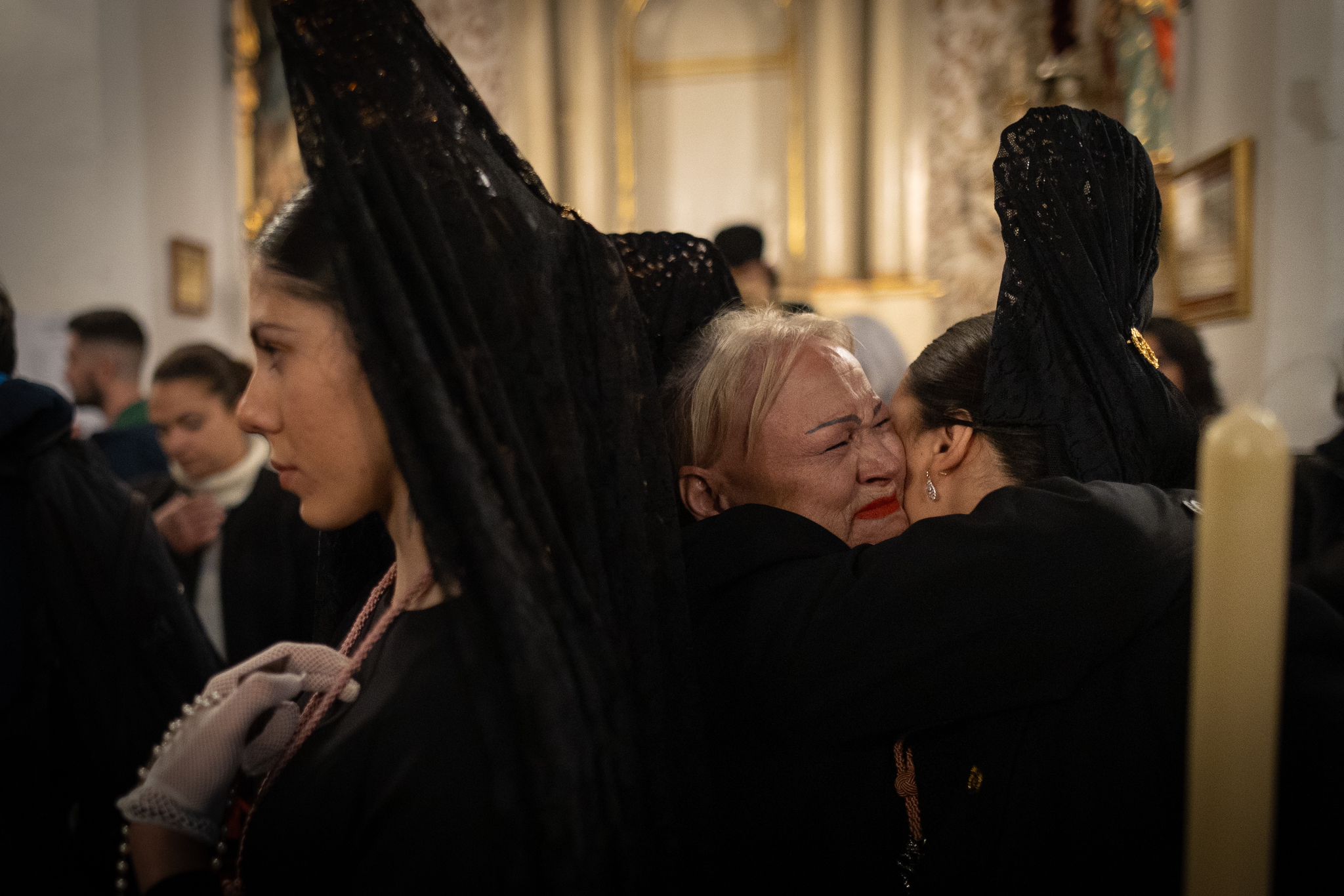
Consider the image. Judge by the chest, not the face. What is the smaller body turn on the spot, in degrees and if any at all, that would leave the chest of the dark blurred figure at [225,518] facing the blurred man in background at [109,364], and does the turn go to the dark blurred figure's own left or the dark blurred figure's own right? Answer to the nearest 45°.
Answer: approximately 135° to the dark blurred figure's own right

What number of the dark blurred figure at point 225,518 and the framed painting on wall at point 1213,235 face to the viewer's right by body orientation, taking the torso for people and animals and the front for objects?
0

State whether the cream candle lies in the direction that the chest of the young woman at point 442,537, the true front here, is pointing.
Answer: no

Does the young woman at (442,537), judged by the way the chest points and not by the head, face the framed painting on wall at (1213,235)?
no

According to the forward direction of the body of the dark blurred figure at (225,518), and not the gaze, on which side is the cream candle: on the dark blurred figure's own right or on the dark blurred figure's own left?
on the dark blurred figure's own left

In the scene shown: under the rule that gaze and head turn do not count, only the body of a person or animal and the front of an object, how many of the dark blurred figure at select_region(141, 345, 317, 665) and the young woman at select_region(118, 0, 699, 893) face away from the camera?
0

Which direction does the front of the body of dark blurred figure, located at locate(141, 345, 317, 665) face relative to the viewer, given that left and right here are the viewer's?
facing the viewer and to the left of the viewer

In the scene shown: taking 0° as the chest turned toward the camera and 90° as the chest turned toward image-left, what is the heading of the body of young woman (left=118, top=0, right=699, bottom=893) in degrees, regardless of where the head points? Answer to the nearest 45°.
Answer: approximately 90°

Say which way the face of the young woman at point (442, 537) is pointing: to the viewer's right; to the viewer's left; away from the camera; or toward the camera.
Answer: to the viewer's left

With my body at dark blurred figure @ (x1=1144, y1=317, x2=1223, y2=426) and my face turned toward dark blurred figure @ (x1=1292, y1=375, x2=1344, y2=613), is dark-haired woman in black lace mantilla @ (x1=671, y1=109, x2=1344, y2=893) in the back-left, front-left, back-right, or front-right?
front-right

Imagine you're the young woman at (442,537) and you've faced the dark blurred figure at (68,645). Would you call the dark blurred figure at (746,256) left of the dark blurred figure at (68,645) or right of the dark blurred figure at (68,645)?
right

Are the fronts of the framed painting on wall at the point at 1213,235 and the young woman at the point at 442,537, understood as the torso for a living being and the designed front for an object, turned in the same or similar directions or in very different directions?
same or similar directions

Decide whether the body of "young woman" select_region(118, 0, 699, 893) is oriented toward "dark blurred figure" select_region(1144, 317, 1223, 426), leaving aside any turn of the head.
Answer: no

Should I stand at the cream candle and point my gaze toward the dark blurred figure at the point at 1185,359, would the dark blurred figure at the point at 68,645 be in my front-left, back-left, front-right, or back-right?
front-left

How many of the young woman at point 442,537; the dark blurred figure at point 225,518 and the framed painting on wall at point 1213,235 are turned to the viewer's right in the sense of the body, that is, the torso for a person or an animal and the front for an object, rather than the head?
0

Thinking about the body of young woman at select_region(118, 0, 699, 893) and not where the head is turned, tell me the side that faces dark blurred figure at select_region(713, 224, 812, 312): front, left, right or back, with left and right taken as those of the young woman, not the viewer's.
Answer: right
